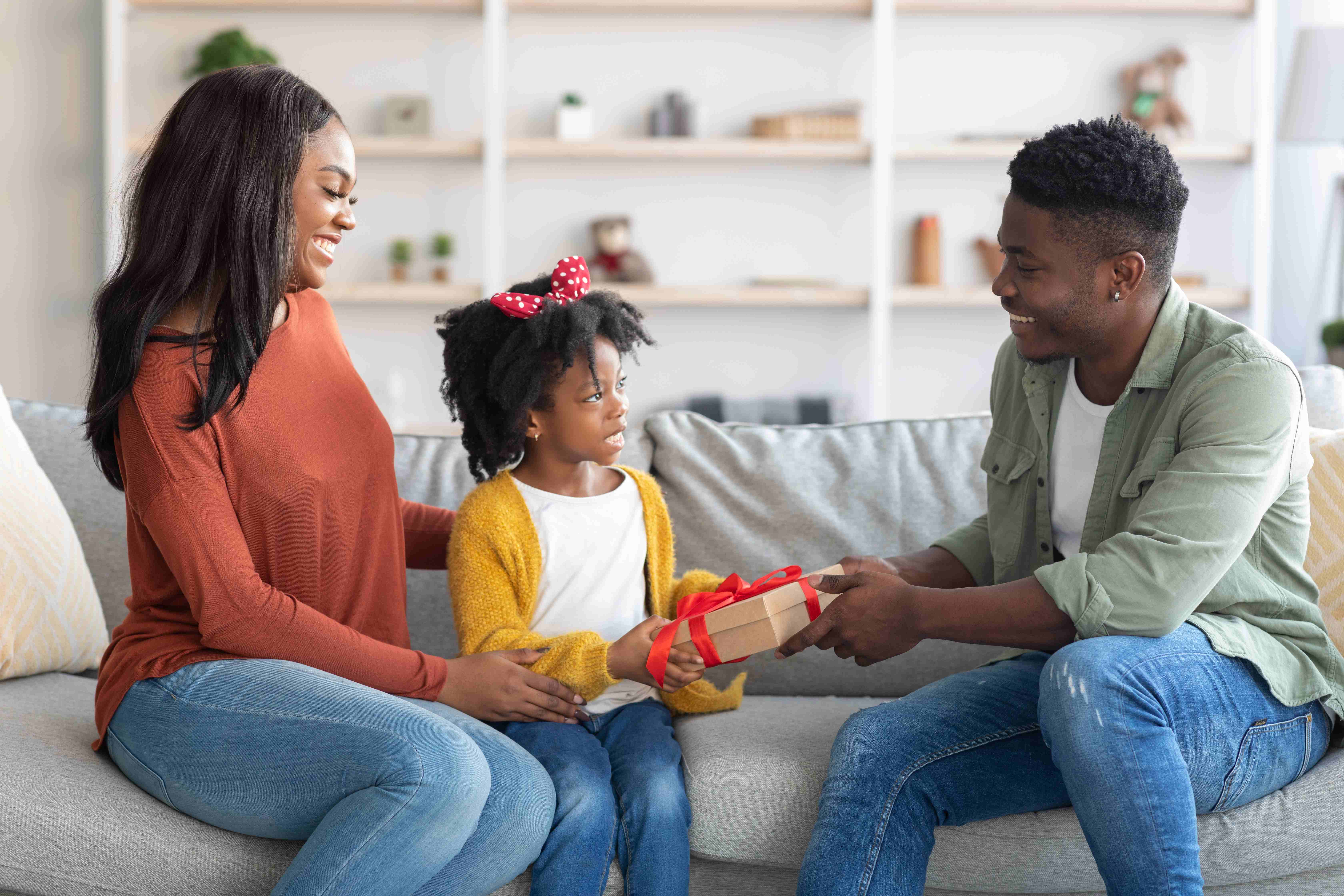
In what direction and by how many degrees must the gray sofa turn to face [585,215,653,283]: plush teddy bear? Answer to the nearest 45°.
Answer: approximately 180°

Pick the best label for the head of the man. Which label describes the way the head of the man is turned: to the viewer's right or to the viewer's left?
to the viewer's left

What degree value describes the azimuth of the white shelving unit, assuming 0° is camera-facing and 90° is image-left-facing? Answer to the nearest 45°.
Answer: approximately 0°

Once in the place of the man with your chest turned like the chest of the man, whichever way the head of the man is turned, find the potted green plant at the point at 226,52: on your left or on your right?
on your right

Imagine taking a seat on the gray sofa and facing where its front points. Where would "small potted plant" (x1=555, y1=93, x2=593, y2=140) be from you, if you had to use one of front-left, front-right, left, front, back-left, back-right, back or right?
back

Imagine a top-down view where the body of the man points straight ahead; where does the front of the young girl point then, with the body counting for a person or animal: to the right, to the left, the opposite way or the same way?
to the left

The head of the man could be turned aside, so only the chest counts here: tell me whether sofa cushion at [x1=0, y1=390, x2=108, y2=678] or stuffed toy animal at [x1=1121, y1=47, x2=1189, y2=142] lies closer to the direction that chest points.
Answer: the sofa cushion

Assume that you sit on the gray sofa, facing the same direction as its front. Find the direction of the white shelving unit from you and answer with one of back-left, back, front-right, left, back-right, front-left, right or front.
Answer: back

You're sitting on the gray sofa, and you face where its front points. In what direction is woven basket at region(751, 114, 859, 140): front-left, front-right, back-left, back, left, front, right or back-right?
back

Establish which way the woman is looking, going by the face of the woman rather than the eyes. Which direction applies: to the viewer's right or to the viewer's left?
to the viewer's right
